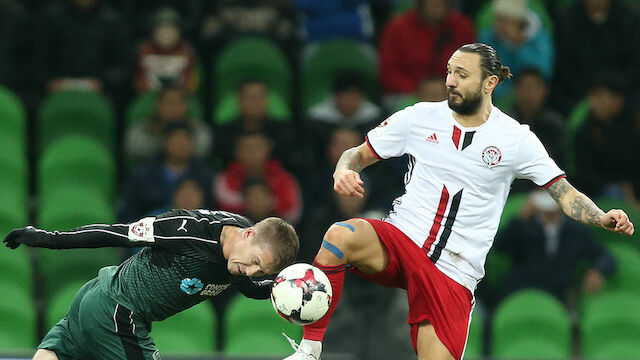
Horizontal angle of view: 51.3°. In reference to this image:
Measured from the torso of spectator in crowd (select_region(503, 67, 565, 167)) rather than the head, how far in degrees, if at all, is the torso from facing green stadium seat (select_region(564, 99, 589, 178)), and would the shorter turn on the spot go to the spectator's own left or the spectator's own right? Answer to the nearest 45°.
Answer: approximately 135° to the spectator's own left

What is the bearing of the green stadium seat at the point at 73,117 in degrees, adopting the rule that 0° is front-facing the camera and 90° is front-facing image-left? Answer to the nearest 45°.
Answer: approximately 0°

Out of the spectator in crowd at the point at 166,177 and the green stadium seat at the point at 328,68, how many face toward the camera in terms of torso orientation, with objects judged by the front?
2

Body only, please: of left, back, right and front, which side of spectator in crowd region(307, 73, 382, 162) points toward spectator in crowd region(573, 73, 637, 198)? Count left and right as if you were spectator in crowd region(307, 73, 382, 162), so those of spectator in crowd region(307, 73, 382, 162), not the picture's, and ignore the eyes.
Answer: left

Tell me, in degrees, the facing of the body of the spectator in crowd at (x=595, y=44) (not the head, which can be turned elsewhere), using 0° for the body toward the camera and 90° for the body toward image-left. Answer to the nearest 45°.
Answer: approximately 0°

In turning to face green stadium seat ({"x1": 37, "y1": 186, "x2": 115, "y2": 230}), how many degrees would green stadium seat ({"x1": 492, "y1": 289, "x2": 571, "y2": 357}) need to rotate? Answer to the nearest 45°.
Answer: approximately 90° to its right

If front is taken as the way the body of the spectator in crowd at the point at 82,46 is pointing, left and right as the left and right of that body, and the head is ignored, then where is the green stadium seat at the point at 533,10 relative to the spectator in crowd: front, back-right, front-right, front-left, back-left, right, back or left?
left
